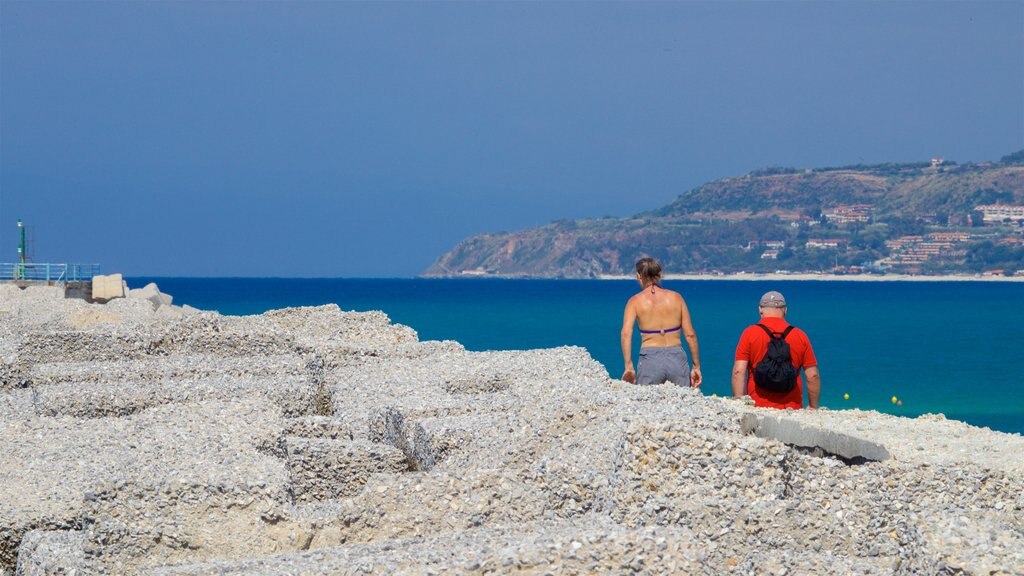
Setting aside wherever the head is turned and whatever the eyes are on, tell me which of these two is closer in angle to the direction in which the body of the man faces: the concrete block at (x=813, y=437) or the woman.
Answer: the woman

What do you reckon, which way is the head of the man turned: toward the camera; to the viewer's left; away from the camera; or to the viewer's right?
away from the camera

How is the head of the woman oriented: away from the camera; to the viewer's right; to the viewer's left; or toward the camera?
away from the camera

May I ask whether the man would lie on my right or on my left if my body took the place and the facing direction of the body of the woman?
on my right

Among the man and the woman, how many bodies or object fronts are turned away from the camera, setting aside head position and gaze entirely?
2

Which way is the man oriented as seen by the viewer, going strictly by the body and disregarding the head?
away from the camera

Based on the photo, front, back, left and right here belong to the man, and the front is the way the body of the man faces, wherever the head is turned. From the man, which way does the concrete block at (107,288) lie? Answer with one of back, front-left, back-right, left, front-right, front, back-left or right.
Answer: front-left

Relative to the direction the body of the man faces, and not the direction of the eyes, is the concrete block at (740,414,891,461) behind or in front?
behind

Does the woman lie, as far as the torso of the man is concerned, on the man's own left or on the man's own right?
on the man's own left

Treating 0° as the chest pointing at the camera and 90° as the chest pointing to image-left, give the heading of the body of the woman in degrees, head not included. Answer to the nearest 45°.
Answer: approximately 180°
